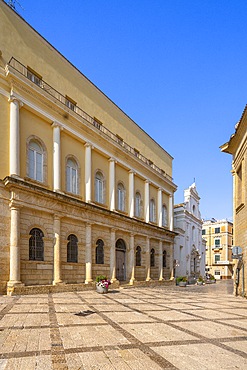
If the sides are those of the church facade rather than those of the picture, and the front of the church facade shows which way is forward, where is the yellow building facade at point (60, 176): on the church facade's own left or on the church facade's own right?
on the church facade's own right

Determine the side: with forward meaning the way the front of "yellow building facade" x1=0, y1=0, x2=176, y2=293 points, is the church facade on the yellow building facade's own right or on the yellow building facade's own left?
on the yellow building facade's own left

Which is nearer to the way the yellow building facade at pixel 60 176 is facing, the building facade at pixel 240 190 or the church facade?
the building facade

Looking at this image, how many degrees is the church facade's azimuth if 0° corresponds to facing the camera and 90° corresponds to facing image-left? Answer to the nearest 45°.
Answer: approximately 315°
